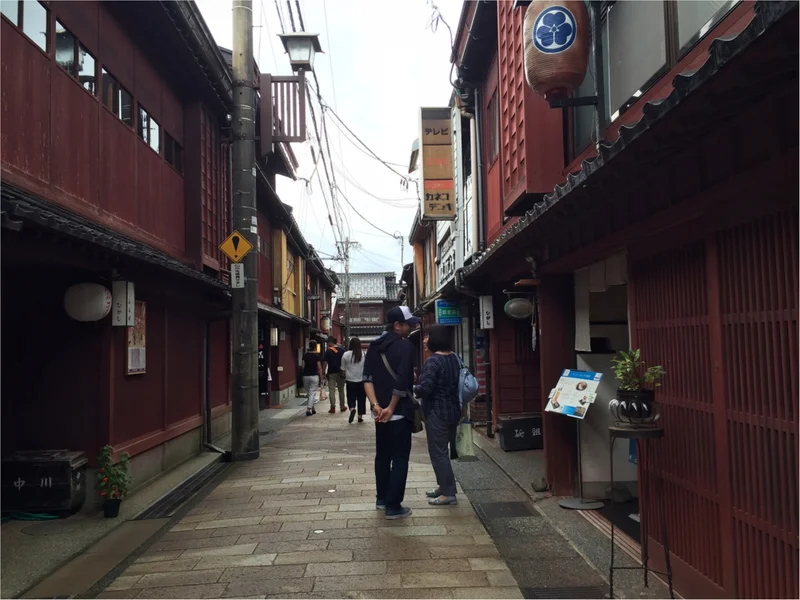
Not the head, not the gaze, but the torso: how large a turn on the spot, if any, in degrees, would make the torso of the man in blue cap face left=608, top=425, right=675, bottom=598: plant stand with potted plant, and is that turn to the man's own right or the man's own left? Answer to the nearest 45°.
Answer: approximately 90° to the man's own right

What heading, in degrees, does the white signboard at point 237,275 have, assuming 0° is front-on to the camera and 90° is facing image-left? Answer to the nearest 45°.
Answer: approximately 0°

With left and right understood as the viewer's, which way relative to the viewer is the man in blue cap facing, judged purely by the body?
facing away from the viewer and to the right of the viewer

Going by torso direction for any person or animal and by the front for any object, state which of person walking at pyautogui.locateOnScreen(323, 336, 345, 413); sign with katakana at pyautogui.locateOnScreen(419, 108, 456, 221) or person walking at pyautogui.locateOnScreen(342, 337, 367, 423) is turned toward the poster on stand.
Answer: the sign with katakana

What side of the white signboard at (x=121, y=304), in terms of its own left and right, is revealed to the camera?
front

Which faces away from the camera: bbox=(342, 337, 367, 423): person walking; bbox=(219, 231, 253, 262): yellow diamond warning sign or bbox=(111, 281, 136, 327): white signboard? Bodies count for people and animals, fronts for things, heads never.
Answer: the person walking

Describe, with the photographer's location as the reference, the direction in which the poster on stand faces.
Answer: facing the viewer and to the left of the viewer

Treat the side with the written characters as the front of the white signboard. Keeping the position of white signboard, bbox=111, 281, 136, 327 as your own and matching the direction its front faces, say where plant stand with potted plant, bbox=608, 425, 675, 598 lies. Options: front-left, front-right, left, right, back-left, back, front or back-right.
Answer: front-left

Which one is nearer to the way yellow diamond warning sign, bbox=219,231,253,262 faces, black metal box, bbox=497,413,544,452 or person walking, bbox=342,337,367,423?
the black metal box

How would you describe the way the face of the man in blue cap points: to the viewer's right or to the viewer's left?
to the viewer's right

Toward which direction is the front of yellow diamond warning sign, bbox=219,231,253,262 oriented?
toward the camera

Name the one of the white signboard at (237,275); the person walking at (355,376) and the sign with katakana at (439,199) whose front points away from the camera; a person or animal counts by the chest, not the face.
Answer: the person walking

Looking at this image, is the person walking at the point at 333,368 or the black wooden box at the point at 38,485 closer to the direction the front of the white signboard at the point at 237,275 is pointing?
the black wooden box

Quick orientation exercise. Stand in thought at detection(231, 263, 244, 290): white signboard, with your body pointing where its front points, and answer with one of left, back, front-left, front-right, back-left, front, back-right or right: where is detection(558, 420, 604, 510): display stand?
front-left
